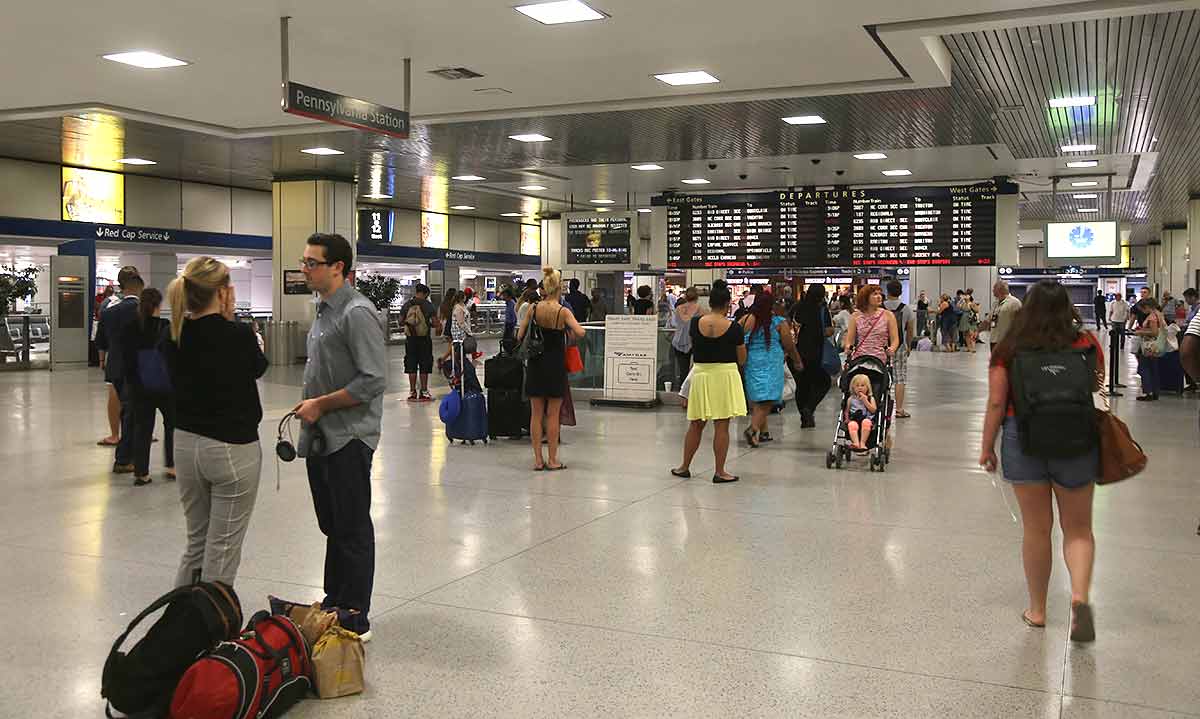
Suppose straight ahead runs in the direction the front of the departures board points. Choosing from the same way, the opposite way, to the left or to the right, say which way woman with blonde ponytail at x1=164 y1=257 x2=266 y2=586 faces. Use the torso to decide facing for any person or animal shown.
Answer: the opposite way

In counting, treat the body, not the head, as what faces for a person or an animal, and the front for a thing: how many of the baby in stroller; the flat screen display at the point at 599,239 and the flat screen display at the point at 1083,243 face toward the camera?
3

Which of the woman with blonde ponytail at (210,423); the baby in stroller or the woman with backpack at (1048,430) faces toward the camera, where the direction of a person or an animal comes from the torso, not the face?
the baby in stroller

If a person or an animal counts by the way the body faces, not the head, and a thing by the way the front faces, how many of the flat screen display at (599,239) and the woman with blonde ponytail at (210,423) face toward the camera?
1

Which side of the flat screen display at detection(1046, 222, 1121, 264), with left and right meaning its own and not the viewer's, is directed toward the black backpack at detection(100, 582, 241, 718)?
front

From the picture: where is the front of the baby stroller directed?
toward the camera

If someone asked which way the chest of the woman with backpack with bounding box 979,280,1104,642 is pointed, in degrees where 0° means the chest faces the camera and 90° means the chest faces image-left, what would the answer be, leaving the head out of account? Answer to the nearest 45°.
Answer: approximately 180°

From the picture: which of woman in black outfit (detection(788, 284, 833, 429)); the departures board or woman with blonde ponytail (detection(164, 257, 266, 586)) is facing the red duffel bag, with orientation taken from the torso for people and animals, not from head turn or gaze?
the departures board

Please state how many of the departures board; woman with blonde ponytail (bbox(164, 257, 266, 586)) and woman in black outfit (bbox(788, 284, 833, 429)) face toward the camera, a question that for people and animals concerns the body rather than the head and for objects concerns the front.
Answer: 1

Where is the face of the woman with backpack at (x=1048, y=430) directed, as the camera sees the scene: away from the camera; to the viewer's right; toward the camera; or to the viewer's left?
away from the camera

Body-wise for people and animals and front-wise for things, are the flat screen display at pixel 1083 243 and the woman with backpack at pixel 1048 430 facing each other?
yes

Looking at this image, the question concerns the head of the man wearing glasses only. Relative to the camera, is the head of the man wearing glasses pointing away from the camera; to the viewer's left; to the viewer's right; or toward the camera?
to the viewer's left

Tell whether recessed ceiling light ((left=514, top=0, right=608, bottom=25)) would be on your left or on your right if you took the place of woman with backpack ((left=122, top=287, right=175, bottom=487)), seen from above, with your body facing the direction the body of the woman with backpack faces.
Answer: on your right

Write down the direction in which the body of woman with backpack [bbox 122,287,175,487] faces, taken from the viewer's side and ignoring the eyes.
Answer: away from the camera

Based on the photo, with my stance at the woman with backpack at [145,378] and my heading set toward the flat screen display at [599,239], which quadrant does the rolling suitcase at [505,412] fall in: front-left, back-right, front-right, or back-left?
front-right

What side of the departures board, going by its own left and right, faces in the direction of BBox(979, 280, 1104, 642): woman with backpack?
front

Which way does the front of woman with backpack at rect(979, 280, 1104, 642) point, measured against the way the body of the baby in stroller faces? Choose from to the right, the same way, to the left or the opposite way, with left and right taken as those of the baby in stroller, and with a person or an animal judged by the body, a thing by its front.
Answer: the opposite way

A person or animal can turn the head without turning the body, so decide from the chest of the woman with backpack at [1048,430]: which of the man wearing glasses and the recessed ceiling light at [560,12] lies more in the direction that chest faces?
the recessed ceiling light

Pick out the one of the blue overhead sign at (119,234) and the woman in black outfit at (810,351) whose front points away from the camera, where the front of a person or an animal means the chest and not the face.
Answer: the woman in black outfit

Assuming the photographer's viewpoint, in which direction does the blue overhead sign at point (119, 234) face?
facing the viewer and to the right of the viewer
